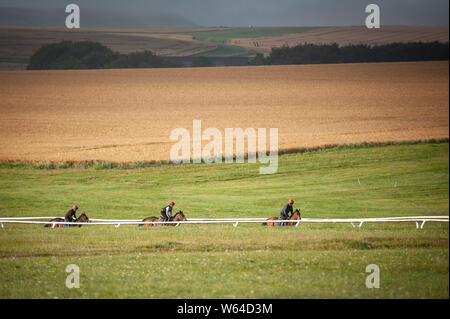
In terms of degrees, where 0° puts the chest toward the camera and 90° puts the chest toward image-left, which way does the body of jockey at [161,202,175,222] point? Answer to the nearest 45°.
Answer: approximately 270°
